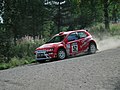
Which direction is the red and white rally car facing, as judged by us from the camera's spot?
facing the viewer and to the left of the viewer
